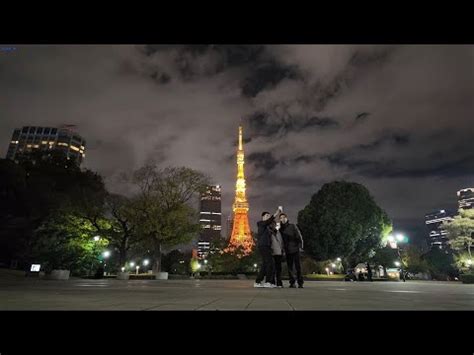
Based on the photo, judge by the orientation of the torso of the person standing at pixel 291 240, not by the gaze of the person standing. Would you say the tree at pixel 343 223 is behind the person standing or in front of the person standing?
behind

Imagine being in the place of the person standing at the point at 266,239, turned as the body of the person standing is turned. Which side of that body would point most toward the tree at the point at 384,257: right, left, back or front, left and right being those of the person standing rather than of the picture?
left

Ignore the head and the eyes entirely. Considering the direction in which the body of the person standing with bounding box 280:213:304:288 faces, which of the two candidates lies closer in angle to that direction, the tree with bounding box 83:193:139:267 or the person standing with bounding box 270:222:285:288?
the person standing

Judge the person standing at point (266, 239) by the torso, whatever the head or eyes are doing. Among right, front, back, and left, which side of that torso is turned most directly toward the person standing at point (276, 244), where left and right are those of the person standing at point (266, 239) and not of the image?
left

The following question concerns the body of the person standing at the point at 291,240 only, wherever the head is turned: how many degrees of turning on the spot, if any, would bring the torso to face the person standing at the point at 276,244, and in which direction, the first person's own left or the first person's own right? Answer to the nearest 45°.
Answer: approximately 45° to the first person's own right

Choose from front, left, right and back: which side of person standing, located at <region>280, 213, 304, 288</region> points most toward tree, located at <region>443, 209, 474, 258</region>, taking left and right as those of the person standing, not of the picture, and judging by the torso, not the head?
back

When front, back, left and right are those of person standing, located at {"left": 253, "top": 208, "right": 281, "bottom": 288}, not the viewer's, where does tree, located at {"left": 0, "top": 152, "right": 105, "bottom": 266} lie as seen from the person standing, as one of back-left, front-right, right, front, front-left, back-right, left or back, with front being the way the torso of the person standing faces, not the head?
back

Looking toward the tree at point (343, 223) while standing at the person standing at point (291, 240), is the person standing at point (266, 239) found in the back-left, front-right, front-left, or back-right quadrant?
back-left

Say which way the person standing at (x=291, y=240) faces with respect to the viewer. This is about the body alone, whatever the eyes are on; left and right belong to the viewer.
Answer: facing the viewer and to the left of the viewer

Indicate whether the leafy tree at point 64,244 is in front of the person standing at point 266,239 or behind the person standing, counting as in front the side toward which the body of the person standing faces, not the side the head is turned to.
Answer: behind

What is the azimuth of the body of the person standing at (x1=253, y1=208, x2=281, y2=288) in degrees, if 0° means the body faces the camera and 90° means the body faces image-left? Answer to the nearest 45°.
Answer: approximately 315°

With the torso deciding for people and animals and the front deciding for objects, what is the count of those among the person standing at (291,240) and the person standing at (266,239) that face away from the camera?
0

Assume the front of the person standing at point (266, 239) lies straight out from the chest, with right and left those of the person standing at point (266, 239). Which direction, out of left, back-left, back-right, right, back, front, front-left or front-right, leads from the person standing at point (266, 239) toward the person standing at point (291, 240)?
left

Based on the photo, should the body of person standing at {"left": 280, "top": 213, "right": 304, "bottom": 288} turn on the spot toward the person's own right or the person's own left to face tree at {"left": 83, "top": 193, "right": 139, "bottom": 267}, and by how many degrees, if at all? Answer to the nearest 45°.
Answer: approximately 90° to the person's own right
